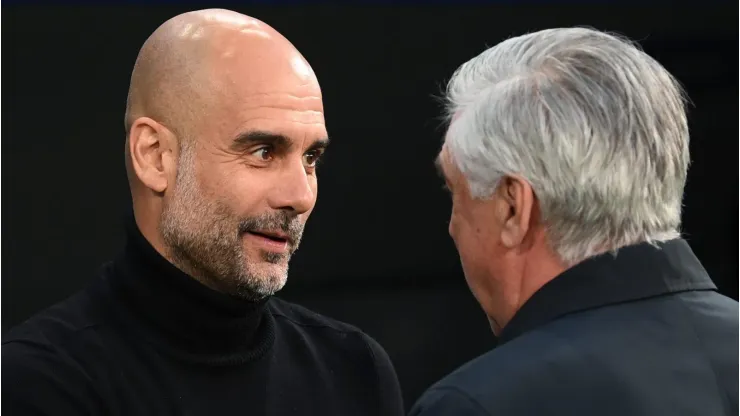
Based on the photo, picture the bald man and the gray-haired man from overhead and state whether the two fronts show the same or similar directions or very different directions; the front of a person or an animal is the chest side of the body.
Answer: very different directions

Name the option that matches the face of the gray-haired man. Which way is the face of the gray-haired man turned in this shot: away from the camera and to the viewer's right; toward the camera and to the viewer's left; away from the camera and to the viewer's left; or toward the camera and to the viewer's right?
away from the camera and to the viewer's left

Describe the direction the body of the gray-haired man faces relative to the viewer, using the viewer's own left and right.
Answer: facing away from the viewer and to the left of the viewer

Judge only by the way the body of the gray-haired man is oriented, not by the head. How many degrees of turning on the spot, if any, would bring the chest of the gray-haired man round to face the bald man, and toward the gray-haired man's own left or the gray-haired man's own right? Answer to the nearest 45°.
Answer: approximately 45° to the gray-haired man's own left

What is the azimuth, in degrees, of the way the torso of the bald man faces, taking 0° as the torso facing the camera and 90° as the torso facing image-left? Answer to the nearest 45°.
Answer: approximately 315°

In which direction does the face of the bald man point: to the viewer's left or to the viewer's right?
to the viewer's right

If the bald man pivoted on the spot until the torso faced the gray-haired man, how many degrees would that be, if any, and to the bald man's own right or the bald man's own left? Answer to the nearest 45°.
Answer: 0° — they already face them
